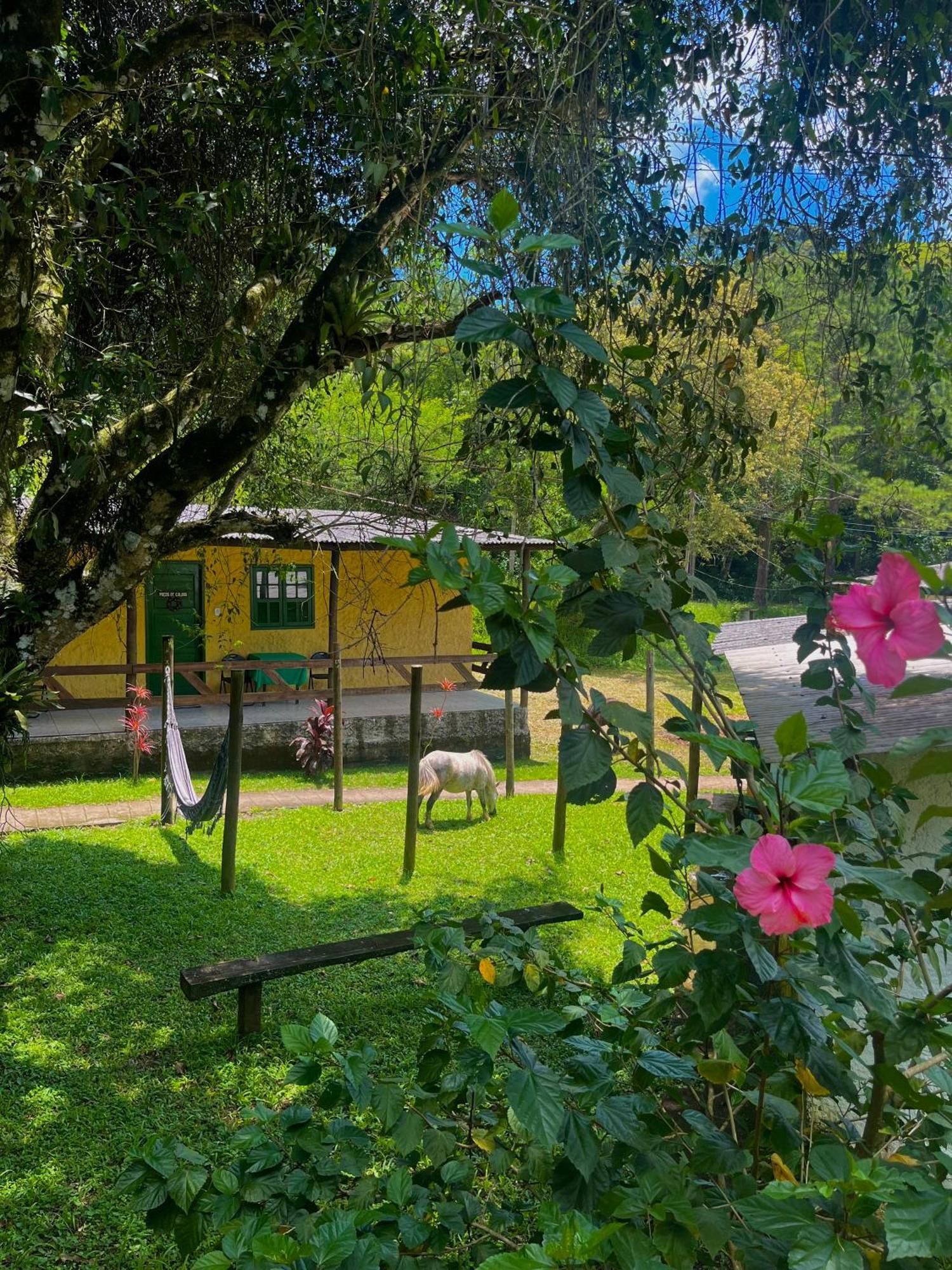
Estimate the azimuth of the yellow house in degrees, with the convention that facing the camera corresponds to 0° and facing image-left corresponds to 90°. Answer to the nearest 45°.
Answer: approximately 0°

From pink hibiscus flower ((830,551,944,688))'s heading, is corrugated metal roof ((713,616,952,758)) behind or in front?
behind

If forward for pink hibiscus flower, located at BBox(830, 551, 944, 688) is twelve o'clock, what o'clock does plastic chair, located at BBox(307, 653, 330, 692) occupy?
The plastic chair is roughly at 5 o'clock from the pink hibiscus flower.

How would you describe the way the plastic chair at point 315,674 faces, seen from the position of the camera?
facing to the left of the viewer

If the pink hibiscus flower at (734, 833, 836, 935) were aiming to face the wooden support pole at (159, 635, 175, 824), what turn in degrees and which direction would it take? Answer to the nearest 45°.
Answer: approximately 135° to its right

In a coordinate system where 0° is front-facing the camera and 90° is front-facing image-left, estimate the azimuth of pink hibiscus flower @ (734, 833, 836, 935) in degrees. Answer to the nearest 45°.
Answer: approximately 0°
